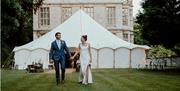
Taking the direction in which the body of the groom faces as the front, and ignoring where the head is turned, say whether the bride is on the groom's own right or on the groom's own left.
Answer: on the groom's own left

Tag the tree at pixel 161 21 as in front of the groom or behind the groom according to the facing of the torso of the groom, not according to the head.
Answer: behind

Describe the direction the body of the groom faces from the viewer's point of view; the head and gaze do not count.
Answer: toward the camera

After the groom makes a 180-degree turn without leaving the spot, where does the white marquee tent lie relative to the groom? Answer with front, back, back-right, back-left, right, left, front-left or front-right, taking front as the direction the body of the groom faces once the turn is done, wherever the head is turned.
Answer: front

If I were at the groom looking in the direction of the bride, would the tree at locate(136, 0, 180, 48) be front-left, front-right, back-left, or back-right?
front-left
